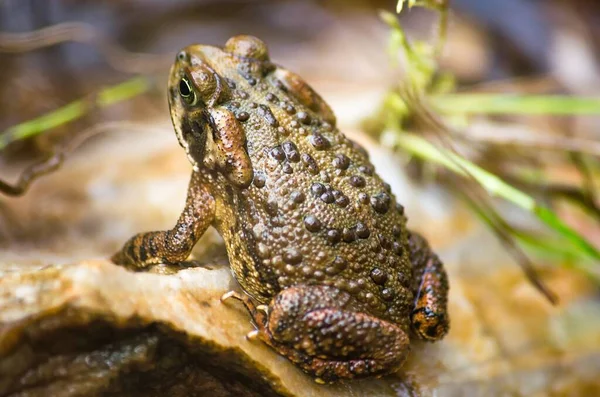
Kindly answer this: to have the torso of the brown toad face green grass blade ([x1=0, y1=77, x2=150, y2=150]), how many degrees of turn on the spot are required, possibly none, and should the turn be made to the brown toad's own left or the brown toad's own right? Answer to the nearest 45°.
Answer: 0° — it already faces it

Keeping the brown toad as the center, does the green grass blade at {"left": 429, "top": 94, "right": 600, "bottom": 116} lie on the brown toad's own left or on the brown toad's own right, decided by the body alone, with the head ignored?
on the brown toad's own right

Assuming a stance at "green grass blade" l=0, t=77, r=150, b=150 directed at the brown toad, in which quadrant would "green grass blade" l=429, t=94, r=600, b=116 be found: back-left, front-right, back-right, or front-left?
front-left

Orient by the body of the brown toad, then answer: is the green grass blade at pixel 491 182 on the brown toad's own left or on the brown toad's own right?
on the brown toad's own right

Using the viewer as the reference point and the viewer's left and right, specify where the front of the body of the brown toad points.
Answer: facing away from the viewer and to the left of the viewer
